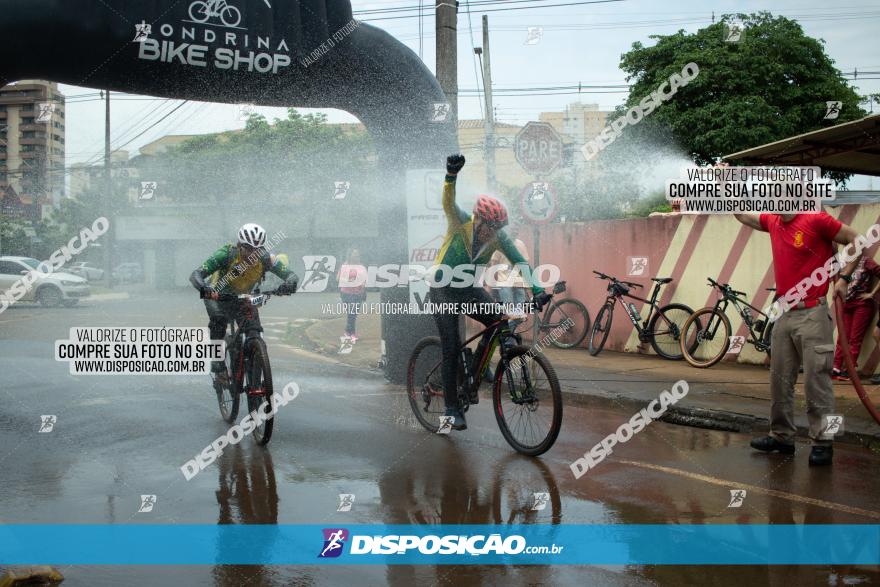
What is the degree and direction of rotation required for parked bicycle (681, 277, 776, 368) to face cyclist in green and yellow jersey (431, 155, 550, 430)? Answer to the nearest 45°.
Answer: approximately 45° to its left

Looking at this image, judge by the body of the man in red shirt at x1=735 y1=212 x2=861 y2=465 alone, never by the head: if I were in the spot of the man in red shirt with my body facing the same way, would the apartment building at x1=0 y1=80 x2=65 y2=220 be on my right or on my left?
on my right

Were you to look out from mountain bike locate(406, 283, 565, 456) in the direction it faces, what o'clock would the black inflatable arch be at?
The black inflatable arch is roughly at 6 o'clock from the mountain bike.

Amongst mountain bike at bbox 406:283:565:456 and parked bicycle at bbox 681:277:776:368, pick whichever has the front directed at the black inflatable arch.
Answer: the parked bicycle

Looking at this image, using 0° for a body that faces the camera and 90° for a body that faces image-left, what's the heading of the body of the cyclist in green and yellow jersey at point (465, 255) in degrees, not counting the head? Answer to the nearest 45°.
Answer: approximately 315°

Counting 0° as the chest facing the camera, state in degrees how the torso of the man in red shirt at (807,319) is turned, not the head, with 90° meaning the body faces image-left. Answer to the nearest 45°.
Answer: approximately 45°

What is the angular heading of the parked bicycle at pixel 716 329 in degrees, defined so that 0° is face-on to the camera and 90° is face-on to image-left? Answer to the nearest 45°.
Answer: approximately 45°
